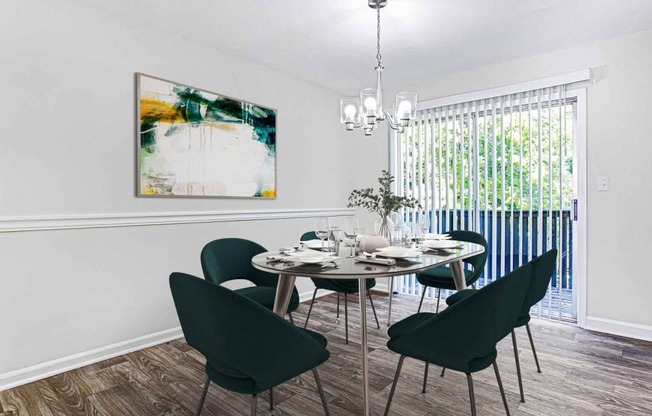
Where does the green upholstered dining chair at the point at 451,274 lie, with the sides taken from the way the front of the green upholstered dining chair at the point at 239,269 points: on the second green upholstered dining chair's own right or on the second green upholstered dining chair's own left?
on the second green upholstered dining chair's own left

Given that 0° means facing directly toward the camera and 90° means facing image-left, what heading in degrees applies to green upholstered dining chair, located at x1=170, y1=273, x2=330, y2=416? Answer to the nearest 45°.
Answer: approximately 225°

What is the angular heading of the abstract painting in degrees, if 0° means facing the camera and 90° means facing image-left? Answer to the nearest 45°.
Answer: approximately 315°

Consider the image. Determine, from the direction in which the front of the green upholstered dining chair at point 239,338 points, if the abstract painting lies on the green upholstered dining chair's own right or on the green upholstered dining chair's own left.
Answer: on the green upholstered dining chair's own left

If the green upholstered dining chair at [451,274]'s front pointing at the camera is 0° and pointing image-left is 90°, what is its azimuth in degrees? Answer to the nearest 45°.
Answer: approximately 45°

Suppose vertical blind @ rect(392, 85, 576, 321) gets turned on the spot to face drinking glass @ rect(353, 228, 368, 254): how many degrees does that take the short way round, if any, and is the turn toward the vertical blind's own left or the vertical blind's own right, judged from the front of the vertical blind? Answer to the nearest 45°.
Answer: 0° — it already faces it

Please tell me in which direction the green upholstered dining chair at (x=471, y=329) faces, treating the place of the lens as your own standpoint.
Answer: facing away from the viewer and to the left of the viewer

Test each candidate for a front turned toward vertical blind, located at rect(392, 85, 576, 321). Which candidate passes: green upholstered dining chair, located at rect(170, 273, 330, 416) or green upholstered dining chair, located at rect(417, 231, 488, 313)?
green upholstered dining chair, located at rect(170, 273, 330, 416)

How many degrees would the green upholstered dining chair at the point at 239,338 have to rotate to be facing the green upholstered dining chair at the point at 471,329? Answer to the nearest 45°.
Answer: approximately 45° to its right

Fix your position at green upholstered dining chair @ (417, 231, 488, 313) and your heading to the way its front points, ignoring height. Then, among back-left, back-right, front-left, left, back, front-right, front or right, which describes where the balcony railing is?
back
